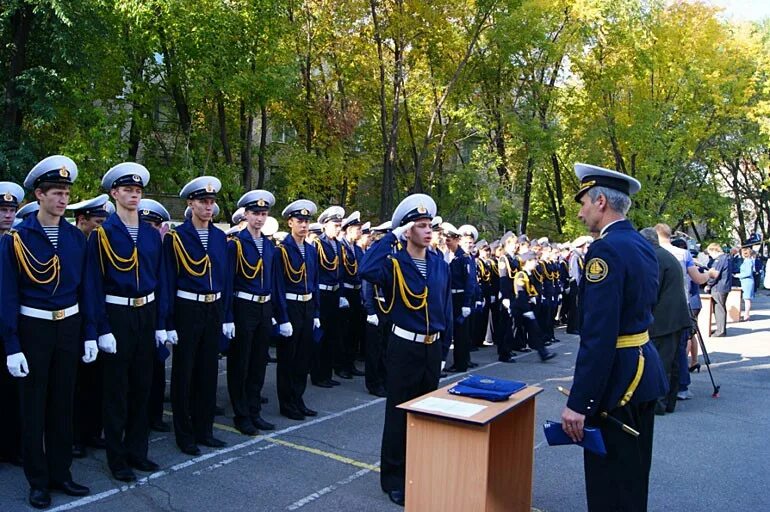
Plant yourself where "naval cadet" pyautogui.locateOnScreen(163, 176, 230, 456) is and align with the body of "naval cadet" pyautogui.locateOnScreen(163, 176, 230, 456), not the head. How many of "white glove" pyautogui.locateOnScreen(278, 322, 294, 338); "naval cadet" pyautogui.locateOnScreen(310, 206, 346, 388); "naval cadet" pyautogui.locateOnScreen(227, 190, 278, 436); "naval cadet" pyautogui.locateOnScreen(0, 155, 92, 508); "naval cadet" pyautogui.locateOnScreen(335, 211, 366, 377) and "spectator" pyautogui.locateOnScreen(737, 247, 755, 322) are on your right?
1

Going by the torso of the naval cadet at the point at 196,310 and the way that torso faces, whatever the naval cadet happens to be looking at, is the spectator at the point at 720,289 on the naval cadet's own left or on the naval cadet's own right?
on the naval cadet's own left

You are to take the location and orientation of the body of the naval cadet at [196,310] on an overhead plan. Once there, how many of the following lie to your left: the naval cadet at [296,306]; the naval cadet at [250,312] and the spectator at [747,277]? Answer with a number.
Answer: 3

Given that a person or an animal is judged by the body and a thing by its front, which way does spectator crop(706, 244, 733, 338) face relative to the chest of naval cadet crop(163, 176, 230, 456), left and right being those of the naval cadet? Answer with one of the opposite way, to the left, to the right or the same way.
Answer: the opposite way

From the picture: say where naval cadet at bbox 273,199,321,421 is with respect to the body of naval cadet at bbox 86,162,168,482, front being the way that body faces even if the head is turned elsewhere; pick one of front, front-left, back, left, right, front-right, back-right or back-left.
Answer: left

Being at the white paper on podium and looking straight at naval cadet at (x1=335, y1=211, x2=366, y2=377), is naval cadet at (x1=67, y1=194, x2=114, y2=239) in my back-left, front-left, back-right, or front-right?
front-left

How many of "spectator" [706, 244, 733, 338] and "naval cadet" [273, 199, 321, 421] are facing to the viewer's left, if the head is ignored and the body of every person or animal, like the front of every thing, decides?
1

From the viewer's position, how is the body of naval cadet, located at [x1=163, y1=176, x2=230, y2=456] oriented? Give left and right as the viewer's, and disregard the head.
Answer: facing the viewer and to the right of the viewer

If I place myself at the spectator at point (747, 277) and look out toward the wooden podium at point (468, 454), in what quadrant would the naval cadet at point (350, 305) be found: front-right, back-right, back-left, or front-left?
front-right

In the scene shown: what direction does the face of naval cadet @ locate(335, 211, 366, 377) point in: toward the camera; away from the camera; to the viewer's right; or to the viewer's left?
to the viewer's right

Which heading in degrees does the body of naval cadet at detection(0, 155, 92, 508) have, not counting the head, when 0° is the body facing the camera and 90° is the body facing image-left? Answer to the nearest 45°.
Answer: approximately 315°

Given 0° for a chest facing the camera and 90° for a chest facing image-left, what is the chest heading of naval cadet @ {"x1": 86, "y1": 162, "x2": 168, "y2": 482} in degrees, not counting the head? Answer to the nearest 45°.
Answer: approximately 315°

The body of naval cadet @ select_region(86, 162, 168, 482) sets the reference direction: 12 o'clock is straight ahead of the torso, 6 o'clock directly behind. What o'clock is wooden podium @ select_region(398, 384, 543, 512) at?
The wooden podium is roughly at 12 o'clock from the naval cadet.

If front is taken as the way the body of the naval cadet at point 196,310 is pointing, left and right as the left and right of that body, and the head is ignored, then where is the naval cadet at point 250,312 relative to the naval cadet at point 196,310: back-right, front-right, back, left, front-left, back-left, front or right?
left

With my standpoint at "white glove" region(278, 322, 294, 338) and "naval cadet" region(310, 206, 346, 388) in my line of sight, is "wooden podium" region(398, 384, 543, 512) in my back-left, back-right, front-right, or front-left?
back-right

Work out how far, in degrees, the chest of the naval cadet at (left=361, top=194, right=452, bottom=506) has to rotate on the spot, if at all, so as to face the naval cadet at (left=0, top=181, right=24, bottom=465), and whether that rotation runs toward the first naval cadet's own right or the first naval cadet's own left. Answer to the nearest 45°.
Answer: approximately 135° to the first naval cadet's own right

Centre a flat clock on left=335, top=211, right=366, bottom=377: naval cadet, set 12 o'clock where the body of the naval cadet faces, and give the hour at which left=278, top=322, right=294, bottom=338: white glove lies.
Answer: The white glove is roughly at 2 o'clock from the naval cadet.
